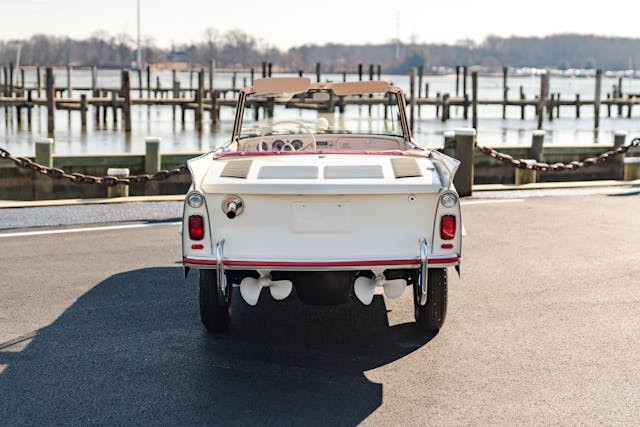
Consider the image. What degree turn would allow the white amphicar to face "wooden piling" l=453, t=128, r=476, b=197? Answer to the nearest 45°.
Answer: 0° — it already faces it

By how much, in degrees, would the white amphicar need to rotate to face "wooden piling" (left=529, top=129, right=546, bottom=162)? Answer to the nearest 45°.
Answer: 0° — it already faces it

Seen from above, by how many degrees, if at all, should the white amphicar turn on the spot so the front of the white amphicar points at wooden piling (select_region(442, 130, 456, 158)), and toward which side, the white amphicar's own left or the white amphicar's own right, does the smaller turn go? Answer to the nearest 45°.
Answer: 0° — it already faces it

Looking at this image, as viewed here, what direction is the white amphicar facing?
away from the camera
